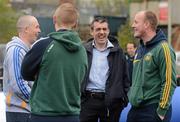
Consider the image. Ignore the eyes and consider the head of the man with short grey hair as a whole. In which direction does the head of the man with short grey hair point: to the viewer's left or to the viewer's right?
to the viewer's right

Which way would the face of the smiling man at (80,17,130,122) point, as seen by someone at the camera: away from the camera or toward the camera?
toward the camera

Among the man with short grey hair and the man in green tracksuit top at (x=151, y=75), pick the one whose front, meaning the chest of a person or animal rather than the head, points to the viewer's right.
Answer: the man with short grey hair

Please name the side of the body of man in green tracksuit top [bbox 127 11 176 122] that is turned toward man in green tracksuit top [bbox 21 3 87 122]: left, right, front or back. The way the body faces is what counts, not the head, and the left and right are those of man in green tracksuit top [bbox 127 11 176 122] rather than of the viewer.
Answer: front

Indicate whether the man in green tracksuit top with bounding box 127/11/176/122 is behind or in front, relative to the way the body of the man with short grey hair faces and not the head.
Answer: in front

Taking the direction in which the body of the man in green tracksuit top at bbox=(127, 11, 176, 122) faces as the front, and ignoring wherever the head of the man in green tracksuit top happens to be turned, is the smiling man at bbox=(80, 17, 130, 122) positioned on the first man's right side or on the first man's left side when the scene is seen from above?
on the first man's right side

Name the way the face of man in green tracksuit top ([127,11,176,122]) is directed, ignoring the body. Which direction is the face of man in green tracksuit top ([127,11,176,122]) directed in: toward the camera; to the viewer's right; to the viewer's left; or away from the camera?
to the viewer's left

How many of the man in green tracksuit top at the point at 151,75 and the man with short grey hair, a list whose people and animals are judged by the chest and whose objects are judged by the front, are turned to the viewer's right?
1

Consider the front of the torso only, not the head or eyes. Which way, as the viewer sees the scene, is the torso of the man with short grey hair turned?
to the viewer's right

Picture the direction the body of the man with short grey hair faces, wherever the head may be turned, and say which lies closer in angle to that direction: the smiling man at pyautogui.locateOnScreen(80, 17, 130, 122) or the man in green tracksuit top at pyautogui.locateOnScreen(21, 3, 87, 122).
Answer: the smiling man

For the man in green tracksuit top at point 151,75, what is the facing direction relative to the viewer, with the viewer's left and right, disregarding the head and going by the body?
facing the viewer and to the left of the viewer
